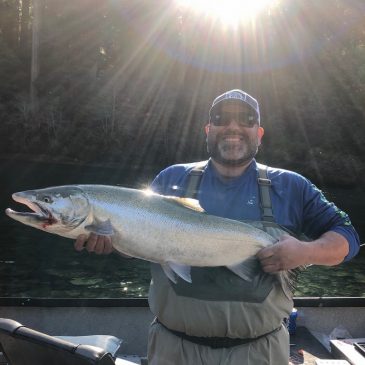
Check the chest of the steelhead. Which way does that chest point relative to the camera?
to the viewer's left

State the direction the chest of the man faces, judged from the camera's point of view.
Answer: toward the camera
